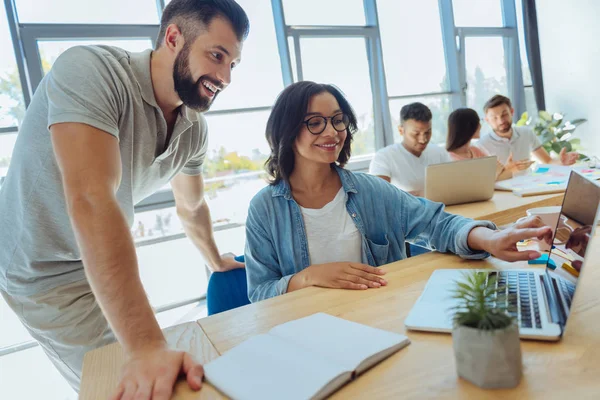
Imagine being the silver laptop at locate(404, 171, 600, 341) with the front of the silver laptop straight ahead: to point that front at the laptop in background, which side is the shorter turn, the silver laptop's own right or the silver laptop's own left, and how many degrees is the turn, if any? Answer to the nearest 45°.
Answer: approximately 90° to the silver laptop's own right

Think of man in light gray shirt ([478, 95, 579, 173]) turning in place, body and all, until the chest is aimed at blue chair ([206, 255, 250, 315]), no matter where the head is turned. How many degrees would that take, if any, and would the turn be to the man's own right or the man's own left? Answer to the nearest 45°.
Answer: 0° — they already face it

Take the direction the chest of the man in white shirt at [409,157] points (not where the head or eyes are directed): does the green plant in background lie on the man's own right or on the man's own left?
on the man's own left

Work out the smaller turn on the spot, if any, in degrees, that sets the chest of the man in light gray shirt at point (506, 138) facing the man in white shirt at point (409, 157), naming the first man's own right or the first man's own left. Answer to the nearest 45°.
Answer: approximately 45° to the first man's own right

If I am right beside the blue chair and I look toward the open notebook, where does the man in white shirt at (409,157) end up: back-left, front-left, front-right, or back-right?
back-left

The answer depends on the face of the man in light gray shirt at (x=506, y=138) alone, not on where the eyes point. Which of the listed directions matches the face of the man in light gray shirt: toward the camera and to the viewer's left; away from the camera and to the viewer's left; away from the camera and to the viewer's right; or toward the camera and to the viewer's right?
toward the camera and to the viewer's left

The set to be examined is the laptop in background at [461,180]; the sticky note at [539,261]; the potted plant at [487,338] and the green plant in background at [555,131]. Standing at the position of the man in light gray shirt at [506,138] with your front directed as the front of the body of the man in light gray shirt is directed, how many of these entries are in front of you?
3

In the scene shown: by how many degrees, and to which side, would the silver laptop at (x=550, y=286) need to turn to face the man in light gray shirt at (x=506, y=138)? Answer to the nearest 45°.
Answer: approximately 90° to its right

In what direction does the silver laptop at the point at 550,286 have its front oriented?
to the viewer's left

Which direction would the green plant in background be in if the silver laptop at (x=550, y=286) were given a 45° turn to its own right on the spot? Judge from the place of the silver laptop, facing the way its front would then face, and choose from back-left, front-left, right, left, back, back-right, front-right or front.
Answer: front-right

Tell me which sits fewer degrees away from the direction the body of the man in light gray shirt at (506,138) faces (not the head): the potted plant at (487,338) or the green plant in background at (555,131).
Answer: the potted plant

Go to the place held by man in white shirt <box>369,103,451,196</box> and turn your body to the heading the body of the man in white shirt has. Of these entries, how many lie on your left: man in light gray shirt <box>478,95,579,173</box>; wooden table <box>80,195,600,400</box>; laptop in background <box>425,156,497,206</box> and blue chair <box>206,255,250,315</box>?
1

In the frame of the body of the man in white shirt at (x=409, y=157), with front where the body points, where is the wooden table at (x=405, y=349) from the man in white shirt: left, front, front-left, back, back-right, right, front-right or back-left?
front-right

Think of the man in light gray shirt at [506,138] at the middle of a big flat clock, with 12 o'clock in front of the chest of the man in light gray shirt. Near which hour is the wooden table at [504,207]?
The wooden table is roughly at 12 o'clock from the man in light gray shirt.

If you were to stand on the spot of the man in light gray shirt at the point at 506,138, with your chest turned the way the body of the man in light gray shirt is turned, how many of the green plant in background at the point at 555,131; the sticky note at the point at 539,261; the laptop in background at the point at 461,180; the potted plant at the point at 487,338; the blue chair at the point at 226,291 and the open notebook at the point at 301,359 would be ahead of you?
5

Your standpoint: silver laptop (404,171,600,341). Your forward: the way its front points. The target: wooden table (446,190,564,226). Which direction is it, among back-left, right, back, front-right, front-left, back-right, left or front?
right

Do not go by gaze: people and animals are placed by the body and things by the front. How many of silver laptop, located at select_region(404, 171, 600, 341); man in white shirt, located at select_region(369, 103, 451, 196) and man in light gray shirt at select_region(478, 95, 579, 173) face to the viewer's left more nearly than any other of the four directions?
1

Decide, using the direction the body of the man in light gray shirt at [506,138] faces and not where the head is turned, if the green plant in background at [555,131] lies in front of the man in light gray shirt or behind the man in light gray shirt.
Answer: behind
